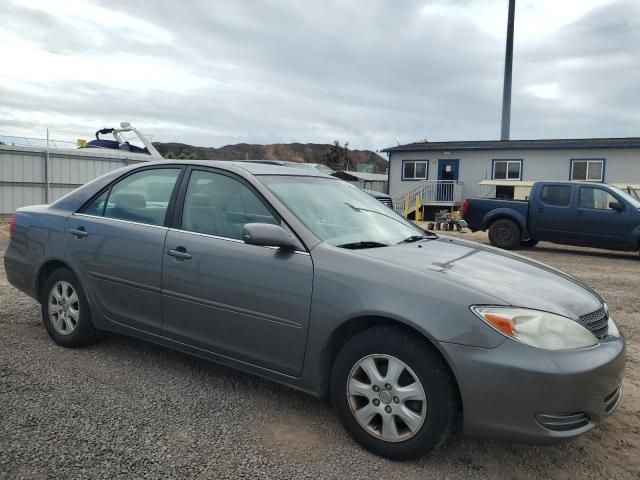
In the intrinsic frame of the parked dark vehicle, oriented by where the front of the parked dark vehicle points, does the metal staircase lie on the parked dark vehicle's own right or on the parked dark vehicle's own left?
on the parked dark vehicle's own left

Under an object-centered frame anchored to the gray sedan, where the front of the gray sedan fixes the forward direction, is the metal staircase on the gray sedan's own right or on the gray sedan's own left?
on the gray sedan's own left

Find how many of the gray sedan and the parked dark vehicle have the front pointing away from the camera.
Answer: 0

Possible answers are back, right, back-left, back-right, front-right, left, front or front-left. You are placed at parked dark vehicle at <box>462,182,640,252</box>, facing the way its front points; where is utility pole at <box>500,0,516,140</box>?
left

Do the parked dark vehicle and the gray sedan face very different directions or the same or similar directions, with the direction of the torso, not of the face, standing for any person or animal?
same or similar directions

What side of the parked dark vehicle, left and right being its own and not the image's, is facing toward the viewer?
right

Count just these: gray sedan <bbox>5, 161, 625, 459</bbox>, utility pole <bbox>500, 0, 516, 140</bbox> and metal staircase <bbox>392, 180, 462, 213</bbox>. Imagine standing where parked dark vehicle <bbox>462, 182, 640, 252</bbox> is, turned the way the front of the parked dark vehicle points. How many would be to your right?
1

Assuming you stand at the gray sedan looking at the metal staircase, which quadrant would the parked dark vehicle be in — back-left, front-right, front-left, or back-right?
front-right

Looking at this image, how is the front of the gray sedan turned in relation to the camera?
facing the viewer and to the right of the viewer
